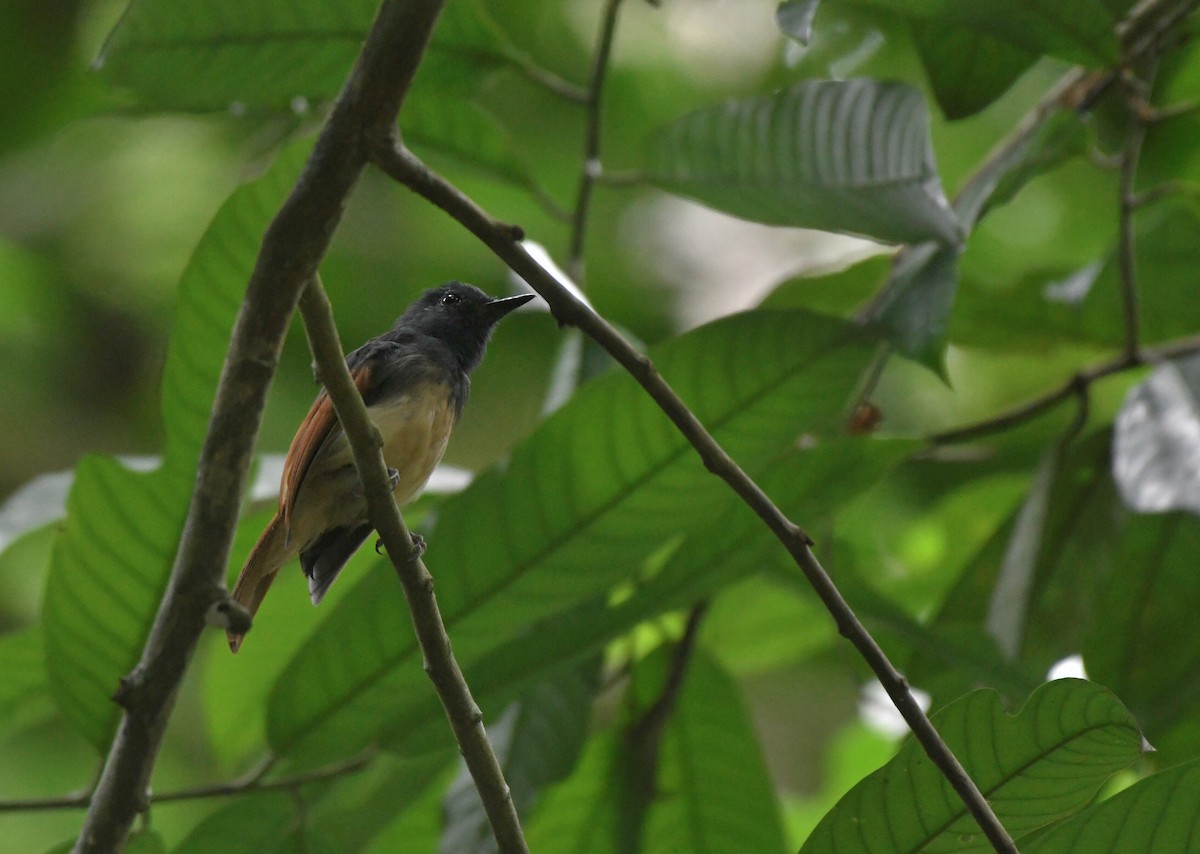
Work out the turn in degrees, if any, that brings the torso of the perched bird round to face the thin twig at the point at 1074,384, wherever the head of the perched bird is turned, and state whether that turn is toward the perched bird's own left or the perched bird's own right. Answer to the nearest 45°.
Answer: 0° — it already faces it

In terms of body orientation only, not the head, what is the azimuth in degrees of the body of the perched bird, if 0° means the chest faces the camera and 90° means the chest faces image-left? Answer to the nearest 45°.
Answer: approximately 270°

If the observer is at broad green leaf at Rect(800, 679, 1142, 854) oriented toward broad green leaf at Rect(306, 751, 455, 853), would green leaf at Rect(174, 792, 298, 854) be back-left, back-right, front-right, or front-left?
front-left
